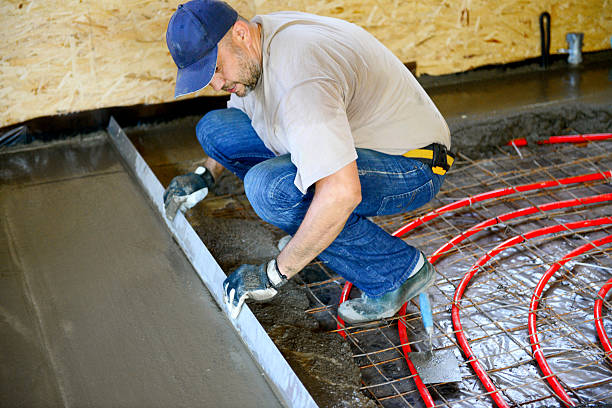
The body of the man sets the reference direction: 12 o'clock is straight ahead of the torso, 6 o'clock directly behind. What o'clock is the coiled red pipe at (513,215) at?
The coiled red pipe is roughly at 6 o'clock from the man.

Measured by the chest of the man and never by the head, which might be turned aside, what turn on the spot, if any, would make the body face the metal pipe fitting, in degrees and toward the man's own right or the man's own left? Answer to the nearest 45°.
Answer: approximately 180°

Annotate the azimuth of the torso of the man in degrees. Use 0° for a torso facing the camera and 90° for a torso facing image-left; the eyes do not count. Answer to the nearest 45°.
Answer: approximately 45°

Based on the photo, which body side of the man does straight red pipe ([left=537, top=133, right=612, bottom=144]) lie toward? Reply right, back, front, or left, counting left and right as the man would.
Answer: back

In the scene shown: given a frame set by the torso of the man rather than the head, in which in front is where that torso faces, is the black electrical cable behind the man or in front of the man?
behind
